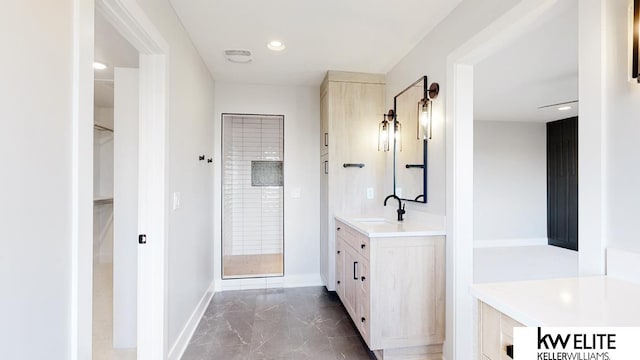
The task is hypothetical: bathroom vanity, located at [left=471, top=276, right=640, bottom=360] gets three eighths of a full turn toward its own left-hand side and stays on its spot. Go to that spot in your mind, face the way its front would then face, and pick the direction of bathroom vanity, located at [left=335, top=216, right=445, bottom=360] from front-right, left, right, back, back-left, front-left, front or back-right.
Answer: back-left

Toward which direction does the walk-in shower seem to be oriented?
toward the camera

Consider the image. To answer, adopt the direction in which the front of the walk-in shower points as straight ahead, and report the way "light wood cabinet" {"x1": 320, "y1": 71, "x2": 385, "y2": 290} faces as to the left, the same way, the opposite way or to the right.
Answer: to the right

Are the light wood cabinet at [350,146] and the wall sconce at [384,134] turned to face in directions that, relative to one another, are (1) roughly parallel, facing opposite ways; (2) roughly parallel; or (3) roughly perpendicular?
roughly parallel

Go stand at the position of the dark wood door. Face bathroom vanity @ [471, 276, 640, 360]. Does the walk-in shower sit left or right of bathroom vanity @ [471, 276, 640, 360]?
right

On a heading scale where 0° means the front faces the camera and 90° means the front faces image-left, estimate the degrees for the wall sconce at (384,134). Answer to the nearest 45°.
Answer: approximately 90°

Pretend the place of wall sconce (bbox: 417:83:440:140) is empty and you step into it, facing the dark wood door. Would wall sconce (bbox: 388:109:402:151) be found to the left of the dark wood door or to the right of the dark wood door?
left

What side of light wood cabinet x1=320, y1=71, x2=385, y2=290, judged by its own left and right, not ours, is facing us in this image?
left

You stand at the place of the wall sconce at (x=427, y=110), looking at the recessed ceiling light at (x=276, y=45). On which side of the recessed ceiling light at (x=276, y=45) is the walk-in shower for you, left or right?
right

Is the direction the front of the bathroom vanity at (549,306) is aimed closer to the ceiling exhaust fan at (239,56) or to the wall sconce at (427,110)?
the ceiling exhaust fan

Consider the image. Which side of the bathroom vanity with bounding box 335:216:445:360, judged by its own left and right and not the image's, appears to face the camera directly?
left
